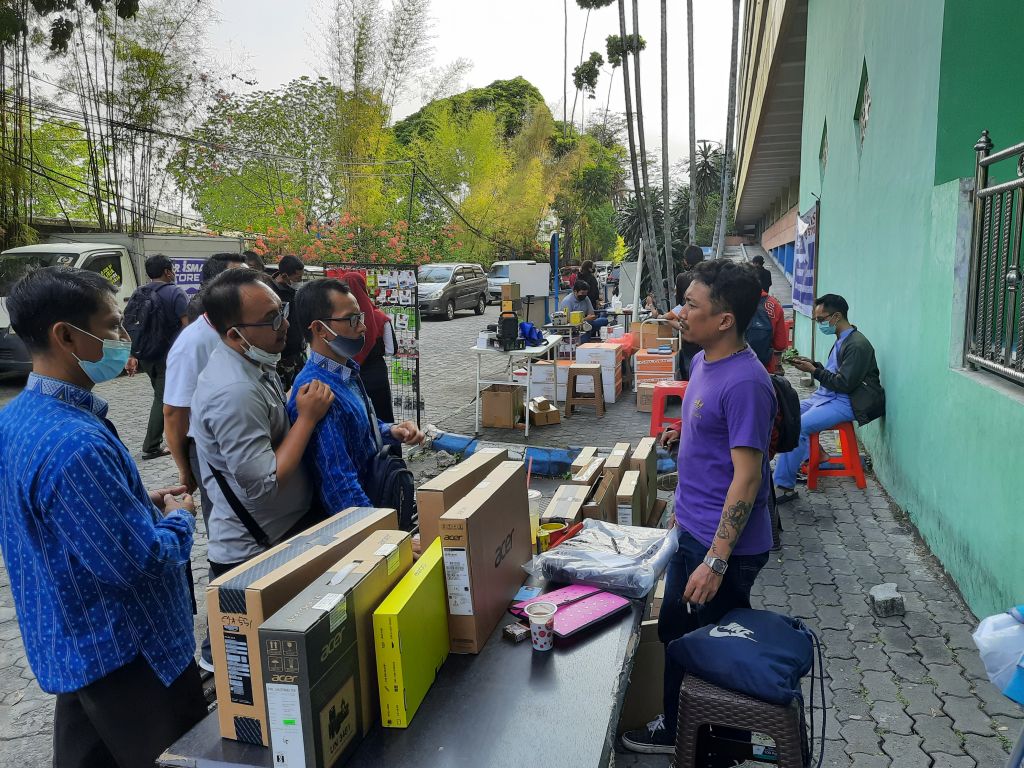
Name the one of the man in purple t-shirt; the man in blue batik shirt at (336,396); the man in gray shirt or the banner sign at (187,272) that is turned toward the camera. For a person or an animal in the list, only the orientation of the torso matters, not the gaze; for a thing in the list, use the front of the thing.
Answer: the banner sign

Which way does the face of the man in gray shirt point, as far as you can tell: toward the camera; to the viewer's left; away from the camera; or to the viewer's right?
to the viewer's right

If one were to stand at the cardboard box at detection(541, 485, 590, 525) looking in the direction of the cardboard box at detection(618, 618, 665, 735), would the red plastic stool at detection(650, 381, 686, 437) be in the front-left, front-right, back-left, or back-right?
back-left

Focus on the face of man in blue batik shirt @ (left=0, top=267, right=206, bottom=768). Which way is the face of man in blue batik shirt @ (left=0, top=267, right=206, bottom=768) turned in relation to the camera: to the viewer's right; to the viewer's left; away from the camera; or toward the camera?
to the viewer's right

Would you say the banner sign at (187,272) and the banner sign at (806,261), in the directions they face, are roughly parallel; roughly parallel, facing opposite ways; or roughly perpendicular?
roughly perpendicular

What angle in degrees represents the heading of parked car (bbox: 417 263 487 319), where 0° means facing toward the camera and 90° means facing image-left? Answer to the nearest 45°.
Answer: approximately 45°

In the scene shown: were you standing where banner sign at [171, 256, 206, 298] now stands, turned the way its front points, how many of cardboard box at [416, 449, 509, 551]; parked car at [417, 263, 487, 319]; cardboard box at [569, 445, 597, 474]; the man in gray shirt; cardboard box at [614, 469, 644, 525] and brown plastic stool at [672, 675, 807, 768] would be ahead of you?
5

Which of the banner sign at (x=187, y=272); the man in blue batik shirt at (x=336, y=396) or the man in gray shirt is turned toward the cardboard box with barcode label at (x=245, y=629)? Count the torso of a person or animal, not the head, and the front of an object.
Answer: the banner sign

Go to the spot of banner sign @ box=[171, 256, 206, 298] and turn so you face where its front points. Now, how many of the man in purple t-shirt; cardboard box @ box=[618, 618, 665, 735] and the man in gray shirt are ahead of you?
3

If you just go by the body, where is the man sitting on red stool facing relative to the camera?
to the viewer's left

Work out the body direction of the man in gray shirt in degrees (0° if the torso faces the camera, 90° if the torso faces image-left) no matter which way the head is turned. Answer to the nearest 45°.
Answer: approximately 270°

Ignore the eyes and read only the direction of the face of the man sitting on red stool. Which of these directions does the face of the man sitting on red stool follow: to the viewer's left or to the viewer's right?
to the viewer's left

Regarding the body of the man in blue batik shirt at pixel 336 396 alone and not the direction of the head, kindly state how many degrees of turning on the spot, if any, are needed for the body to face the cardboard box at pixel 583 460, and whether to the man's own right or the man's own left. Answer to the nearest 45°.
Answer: approximately 45° to the man's own left

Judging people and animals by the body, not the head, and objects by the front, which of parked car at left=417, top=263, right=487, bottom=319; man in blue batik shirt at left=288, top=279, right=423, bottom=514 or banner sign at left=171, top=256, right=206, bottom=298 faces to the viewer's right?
the man in blue batik shirt

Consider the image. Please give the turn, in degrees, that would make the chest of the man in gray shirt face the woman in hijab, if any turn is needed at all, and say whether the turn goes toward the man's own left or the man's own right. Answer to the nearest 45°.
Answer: approximately 90° to the man's own left

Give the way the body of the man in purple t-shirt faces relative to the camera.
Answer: to the viewer's left

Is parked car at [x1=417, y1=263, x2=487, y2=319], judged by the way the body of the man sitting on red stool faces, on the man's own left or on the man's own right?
on the man's own right
